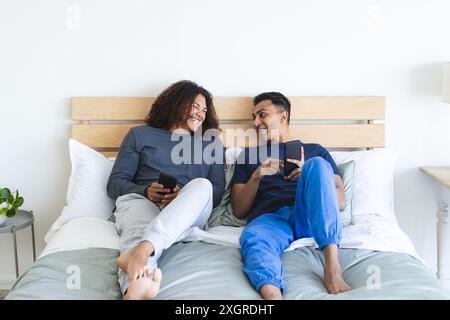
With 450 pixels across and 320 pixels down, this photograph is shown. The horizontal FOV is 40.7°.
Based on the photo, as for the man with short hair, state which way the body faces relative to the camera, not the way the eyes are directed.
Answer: toward the camera

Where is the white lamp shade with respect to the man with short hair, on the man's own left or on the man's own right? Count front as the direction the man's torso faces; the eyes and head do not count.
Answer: on the man's own left

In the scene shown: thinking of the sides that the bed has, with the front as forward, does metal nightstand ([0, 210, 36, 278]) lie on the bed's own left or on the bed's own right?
on the bed's own right

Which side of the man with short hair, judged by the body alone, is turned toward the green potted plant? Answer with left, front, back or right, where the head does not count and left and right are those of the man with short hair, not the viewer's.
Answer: right

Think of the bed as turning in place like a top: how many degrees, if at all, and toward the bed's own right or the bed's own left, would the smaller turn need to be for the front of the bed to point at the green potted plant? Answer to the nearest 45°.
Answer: approximately 135° to the bed's own right

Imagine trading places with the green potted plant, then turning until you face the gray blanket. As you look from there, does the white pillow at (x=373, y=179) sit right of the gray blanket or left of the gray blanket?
left

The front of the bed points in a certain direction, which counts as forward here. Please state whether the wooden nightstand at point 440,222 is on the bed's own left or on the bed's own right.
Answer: on the bed's own left

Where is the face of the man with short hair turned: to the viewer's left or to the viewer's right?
to the viewer's left

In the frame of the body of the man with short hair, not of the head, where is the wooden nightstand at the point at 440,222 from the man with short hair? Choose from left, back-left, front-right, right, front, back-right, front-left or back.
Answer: back-left

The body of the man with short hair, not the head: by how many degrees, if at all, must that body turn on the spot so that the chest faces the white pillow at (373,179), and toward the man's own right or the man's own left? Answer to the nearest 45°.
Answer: approximately 135° to the man's own left

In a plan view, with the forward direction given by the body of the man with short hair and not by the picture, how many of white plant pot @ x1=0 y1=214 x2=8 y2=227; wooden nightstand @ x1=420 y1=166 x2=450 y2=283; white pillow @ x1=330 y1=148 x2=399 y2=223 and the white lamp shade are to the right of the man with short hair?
1
